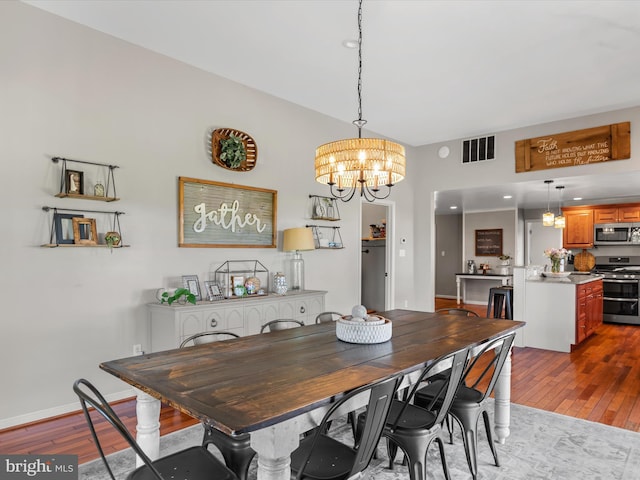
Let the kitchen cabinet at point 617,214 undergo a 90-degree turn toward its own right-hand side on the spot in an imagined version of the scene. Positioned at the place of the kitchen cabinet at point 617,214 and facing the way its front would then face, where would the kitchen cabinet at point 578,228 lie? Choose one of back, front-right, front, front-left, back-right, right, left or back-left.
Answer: front

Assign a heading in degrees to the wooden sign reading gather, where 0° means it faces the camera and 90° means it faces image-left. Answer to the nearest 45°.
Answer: approximately 315°

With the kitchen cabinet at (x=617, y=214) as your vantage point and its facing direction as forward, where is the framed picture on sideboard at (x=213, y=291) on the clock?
The framed picture on sideboard is roughly at 1 o'clock from the kitchen cabinet.

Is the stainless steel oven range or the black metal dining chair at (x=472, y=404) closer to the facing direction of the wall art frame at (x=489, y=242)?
the black metal dining chair

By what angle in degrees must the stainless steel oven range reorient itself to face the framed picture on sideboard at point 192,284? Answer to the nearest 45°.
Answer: approximately 45° to its right

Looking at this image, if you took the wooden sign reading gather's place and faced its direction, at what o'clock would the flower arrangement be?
The flower arrangement is roughly at 10 o'clock from the wooden sign reading gather.

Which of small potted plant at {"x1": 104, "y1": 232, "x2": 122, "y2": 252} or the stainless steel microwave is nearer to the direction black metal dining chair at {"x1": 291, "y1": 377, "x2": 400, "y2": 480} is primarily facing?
the small potted plant

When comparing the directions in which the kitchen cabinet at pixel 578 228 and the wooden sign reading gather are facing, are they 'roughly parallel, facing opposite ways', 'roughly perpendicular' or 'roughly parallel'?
roughly perpendicular
